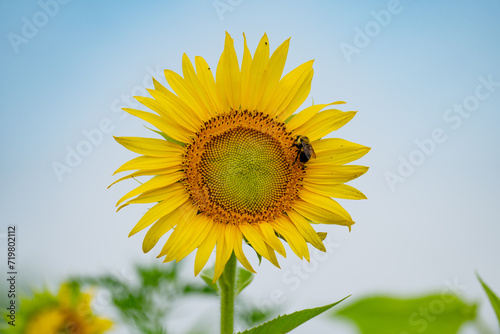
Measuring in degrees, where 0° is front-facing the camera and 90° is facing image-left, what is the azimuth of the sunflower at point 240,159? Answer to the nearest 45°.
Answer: approximately 0°

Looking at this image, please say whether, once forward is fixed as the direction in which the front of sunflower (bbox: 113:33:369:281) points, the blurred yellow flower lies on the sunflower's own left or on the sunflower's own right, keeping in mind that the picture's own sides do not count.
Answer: on the sunflower's own right

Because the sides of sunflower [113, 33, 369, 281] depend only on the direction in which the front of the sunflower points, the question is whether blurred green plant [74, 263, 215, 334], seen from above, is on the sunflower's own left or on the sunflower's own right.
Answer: on the sunflower's own right
